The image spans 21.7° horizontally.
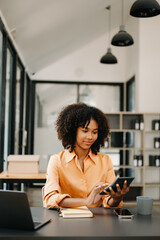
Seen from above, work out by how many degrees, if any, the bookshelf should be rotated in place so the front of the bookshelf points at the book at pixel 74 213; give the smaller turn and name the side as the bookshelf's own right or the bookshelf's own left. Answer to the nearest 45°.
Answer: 0° — it already faces it

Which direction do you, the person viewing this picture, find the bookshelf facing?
facing the viewer

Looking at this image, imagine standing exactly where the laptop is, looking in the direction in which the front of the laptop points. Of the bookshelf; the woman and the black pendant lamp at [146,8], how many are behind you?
0

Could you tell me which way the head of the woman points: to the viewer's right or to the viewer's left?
to the viewer's right

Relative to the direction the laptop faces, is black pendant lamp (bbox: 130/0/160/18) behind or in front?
in front

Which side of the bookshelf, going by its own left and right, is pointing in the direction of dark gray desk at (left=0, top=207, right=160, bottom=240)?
front

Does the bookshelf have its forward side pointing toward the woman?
yes

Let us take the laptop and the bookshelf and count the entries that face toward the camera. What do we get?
1

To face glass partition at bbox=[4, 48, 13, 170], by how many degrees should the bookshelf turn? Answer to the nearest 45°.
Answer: approximately 45° to its right

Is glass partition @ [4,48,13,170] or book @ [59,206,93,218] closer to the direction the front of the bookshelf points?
the book

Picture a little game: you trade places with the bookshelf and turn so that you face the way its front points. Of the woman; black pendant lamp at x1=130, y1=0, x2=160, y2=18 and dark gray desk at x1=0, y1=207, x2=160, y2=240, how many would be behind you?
0

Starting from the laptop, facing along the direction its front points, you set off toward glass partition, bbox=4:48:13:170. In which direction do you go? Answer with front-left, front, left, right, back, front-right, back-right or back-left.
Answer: front-left

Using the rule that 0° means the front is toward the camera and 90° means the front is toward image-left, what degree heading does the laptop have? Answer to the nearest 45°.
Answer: approximately 225°

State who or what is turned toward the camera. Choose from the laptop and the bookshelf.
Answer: the bookshelf

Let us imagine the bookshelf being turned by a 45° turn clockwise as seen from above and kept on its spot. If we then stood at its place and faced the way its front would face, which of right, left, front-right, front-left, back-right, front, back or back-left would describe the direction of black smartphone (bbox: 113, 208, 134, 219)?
front-left
